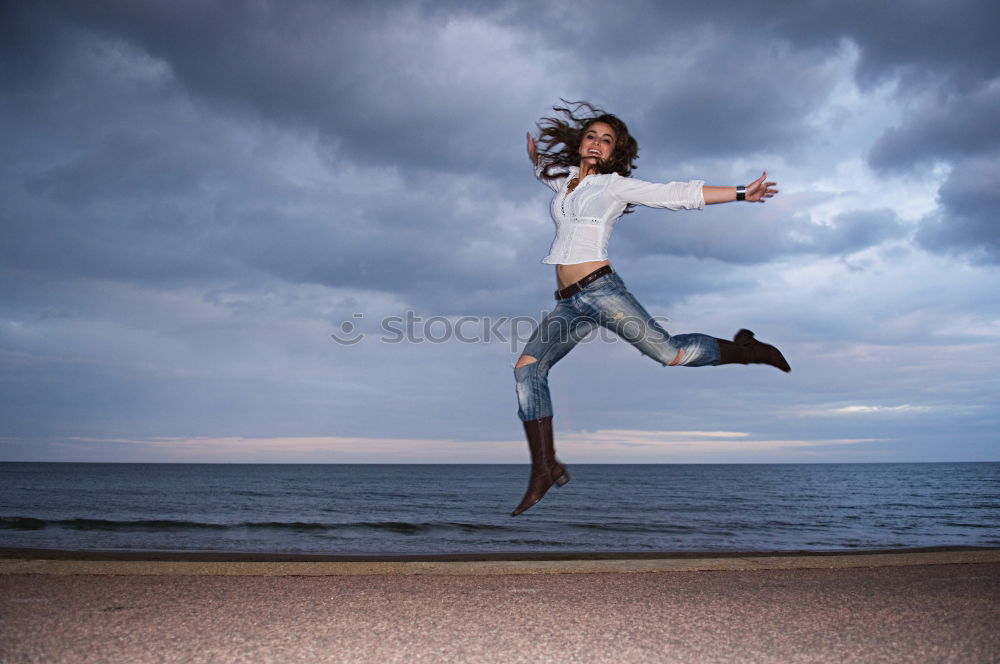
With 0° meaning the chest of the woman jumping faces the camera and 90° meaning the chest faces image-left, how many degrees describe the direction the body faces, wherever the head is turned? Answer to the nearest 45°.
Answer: approximately 45°
